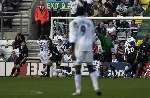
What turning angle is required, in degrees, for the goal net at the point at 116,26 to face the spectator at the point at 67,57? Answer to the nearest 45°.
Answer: approximately 90° to its right

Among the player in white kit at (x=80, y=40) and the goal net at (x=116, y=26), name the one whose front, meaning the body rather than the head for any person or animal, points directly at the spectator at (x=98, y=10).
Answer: the player in white kit

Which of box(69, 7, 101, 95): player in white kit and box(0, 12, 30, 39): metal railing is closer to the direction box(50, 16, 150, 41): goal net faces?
the player in white kit

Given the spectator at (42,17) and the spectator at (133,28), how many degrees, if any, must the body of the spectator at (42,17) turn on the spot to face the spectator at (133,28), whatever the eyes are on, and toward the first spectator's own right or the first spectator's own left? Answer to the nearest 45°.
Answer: approximately 45° to the first spectator's own left

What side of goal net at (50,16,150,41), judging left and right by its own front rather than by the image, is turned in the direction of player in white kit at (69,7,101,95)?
front

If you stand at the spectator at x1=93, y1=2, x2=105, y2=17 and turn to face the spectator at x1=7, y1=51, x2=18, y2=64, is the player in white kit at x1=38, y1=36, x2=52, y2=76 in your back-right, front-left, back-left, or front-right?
front-left

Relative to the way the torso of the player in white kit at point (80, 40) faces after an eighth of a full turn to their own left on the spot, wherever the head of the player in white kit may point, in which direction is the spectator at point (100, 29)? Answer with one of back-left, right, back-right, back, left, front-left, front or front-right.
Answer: front-right

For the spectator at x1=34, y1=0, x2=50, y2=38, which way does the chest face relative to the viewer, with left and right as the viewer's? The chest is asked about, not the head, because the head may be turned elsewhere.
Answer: facing the viewer

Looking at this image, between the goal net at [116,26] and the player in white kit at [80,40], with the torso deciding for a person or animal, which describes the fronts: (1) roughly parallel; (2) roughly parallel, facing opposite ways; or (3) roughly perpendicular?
roughly parallel, facing opposite ways

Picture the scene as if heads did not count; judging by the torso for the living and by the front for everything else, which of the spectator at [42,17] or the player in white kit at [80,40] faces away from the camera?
the player in white kit

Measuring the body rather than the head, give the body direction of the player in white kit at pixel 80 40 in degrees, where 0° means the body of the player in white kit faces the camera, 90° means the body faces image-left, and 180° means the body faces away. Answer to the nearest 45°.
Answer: approximately 180°

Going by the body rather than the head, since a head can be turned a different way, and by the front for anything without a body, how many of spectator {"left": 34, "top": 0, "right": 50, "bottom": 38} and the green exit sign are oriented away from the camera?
0

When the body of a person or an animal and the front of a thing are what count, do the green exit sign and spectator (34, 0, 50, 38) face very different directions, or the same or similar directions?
same or similar directions

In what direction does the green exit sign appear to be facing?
toward the camera
